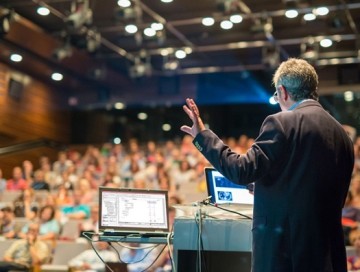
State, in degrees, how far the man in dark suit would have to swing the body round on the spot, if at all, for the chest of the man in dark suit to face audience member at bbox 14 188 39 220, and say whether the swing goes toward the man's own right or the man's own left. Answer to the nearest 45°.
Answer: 0° — they already face them

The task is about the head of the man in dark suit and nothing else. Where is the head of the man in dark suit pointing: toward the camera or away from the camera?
away from the camera

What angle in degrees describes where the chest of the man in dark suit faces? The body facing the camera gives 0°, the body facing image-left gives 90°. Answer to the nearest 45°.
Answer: approximately 135°

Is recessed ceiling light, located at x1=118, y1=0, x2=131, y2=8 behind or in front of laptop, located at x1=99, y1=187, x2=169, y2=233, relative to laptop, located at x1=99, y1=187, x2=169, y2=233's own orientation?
behind

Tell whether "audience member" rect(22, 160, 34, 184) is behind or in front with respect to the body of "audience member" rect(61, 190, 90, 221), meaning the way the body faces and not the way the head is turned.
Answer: behind

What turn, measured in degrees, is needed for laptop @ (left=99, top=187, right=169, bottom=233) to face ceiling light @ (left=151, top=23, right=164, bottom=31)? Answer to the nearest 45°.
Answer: approximately 180°

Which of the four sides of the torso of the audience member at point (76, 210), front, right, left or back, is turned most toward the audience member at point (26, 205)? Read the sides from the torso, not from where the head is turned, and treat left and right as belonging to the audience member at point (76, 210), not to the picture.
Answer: right

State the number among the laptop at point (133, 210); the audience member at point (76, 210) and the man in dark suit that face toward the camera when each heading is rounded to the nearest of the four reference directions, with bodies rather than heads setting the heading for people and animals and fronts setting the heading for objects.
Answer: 2

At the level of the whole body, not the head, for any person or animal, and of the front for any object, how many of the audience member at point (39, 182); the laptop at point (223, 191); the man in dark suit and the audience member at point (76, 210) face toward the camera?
3
